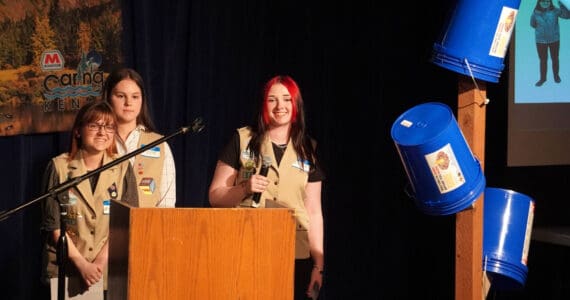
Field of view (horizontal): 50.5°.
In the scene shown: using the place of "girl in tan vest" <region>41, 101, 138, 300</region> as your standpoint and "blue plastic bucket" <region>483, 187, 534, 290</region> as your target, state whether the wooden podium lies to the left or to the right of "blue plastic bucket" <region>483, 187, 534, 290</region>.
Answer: right

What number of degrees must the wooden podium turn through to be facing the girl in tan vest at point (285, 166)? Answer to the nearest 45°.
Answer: approximately 180°

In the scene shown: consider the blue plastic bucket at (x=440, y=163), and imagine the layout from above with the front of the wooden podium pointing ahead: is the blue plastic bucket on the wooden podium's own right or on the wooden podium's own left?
on the wooden podium's own left

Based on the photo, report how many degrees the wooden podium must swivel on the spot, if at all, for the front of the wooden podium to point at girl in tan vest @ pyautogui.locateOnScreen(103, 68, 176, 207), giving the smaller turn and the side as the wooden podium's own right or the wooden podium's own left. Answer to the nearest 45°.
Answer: approximately 180°

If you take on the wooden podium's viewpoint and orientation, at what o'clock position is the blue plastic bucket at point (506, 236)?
The blue plastic bucket is roughly at 8 o'clock from the wooden podium.

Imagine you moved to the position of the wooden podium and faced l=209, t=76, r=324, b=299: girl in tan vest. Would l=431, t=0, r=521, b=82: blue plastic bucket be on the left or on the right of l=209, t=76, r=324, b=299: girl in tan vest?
right

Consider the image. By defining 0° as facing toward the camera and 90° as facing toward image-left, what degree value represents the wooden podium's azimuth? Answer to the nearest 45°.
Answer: approximately 0°
